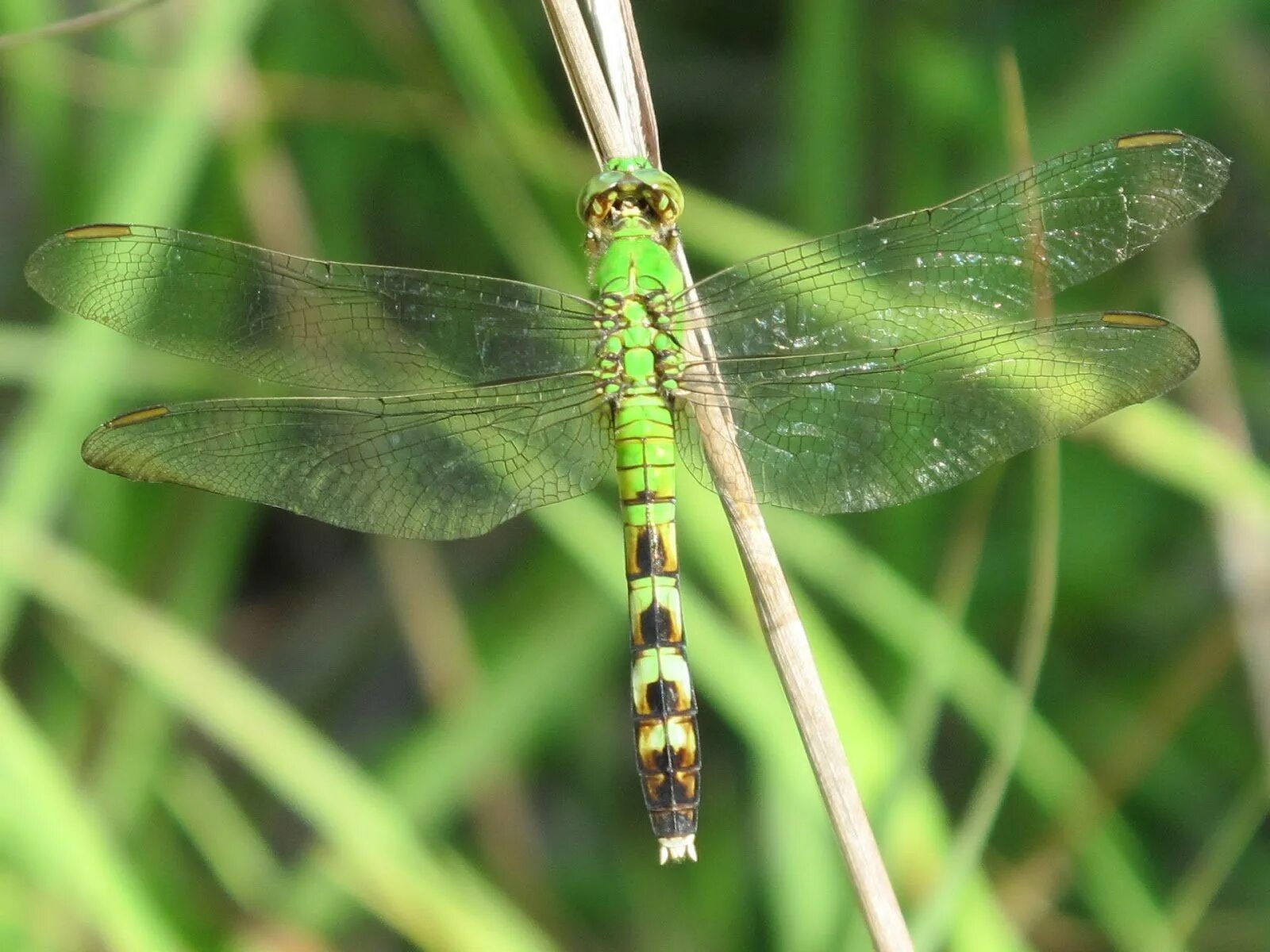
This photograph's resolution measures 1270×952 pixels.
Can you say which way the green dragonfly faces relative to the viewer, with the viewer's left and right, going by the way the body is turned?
facing away from the viewer

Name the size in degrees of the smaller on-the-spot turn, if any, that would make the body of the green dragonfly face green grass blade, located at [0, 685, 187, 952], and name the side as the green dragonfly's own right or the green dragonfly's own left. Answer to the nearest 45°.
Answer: approximately 90° to the green dragonfly's own left
